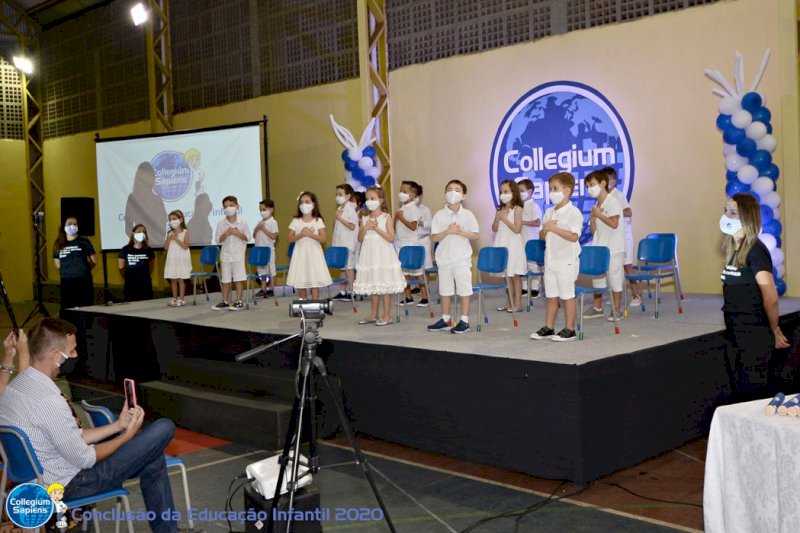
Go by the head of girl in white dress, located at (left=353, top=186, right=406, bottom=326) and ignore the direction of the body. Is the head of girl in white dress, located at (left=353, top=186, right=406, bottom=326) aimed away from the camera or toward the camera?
toward the camera

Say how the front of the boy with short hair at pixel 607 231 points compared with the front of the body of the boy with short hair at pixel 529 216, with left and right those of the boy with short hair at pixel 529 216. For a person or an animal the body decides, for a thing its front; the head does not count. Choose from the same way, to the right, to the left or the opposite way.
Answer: the same way

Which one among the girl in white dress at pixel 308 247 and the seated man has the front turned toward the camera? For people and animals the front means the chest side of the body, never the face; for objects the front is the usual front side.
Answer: the girl in white dress

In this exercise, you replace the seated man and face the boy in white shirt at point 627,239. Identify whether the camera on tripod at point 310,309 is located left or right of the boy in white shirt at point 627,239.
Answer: right

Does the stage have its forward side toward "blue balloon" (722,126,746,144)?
no

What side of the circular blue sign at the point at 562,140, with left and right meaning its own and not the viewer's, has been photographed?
front

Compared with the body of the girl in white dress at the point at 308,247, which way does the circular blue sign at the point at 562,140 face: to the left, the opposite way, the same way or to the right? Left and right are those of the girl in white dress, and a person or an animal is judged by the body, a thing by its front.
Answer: the same way

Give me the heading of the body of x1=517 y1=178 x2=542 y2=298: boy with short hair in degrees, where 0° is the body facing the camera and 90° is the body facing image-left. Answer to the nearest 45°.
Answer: approximately 45°

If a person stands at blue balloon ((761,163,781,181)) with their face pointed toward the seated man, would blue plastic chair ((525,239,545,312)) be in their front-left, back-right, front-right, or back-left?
front-right

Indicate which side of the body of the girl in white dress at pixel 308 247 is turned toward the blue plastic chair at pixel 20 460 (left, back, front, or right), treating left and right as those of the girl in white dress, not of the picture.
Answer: front

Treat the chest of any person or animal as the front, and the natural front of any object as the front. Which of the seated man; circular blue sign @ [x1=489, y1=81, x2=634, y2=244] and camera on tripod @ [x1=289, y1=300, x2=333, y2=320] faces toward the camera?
the circular blue sign

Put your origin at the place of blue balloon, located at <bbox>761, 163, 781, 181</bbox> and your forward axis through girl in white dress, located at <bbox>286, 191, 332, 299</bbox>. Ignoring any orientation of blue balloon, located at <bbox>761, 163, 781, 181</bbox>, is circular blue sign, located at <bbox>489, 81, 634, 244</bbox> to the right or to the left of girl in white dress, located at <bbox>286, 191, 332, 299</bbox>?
right

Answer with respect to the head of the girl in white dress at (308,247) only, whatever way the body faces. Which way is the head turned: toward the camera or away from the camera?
toward the camera

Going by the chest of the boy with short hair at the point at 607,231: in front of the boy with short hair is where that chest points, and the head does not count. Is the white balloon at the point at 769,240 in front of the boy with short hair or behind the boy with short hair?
behind

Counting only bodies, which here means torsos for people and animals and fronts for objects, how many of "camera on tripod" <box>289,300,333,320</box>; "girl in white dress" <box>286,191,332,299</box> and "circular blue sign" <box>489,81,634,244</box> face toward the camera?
2

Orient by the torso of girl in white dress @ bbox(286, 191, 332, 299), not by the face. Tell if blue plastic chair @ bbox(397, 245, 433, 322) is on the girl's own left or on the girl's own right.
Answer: on the girl's own left

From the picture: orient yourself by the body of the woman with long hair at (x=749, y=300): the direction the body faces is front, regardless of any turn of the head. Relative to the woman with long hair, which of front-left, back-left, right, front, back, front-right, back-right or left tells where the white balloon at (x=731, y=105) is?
back-right

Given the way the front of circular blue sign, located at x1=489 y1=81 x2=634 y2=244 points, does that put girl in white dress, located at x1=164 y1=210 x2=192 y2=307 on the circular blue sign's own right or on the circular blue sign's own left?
on the circular blue sign's own right
